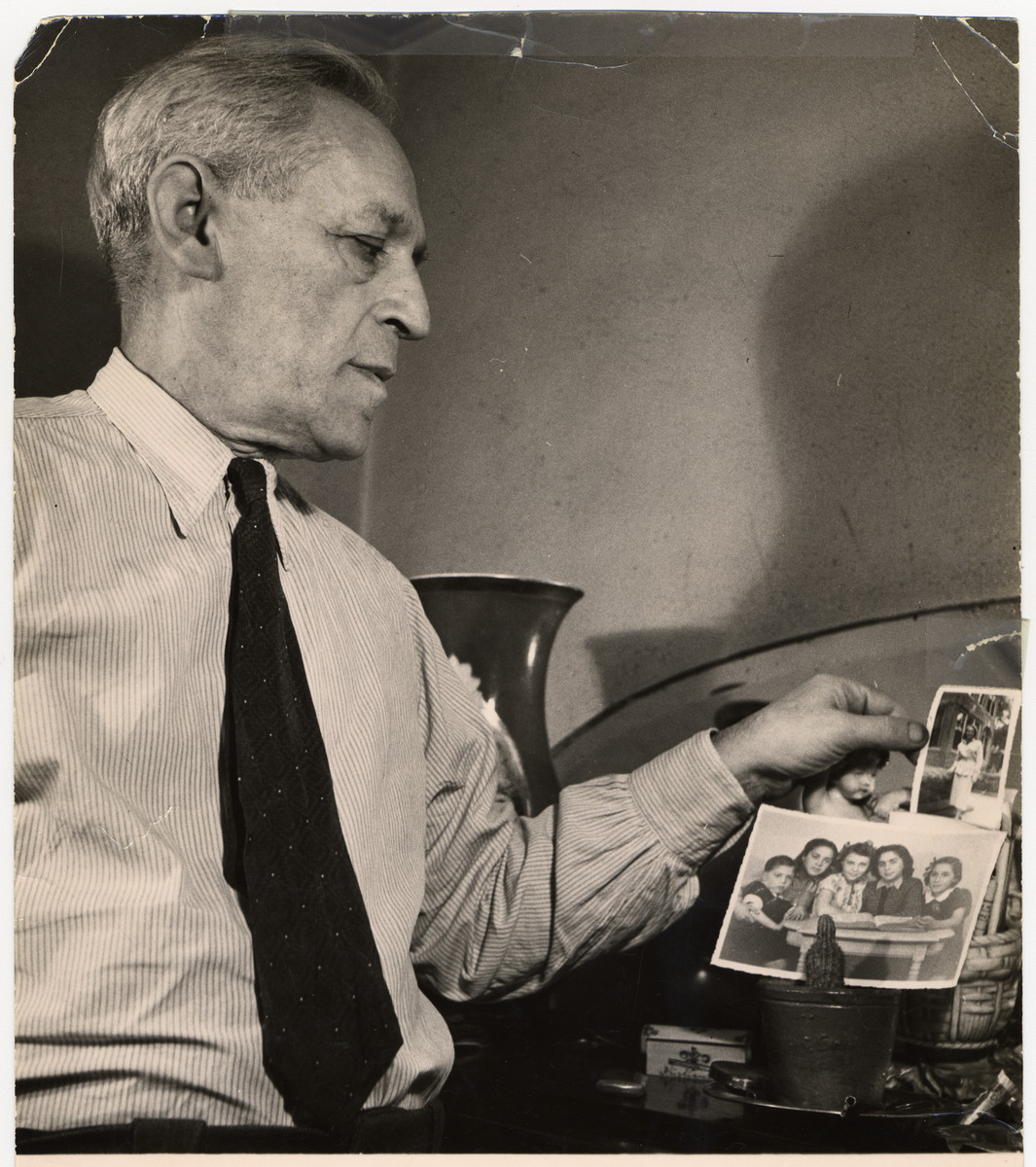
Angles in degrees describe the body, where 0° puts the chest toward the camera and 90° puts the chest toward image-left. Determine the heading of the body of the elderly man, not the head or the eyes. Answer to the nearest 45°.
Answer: approximately 315°

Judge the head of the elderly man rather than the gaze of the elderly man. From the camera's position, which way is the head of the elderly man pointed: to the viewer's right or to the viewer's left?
to the viewer's right
